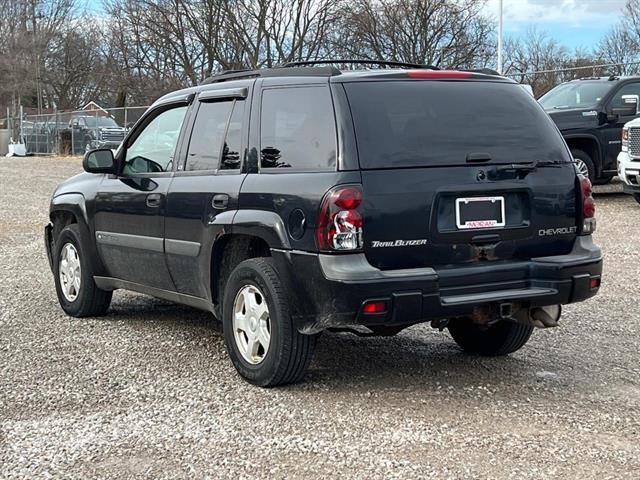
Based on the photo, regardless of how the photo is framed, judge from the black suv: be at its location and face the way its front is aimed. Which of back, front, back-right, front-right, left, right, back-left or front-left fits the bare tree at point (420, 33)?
front-right

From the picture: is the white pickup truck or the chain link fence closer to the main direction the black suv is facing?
the chain link fence

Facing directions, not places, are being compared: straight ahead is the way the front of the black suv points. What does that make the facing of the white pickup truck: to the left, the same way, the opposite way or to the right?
to the left

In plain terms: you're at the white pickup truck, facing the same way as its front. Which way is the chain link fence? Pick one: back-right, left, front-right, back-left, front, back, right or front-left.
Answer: right

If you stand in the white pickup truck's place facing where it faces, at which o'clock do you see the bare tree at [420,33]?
The bare tree is roughly at 4 o'clock from the white pickup truck.

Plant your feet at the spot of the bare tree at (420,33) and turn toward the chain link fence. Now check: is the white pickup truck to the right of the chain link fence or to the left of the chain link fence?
left

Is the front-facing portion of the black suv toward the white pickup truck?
no

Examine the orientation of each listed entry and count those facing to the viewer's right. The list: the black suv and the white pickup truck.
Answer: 0

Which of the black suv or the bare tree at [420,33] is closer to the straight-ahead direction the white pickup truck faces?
the black suv

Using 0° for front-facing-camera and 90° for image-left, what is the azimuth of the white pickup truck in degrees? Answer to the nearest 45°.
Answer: approximately 45°

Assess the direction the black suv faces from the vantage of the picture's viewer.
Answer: facing away from the viewer and to the left of the viewer

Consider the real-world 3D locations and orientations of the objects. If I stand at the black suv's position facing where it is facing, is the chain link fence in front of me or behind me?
in front
